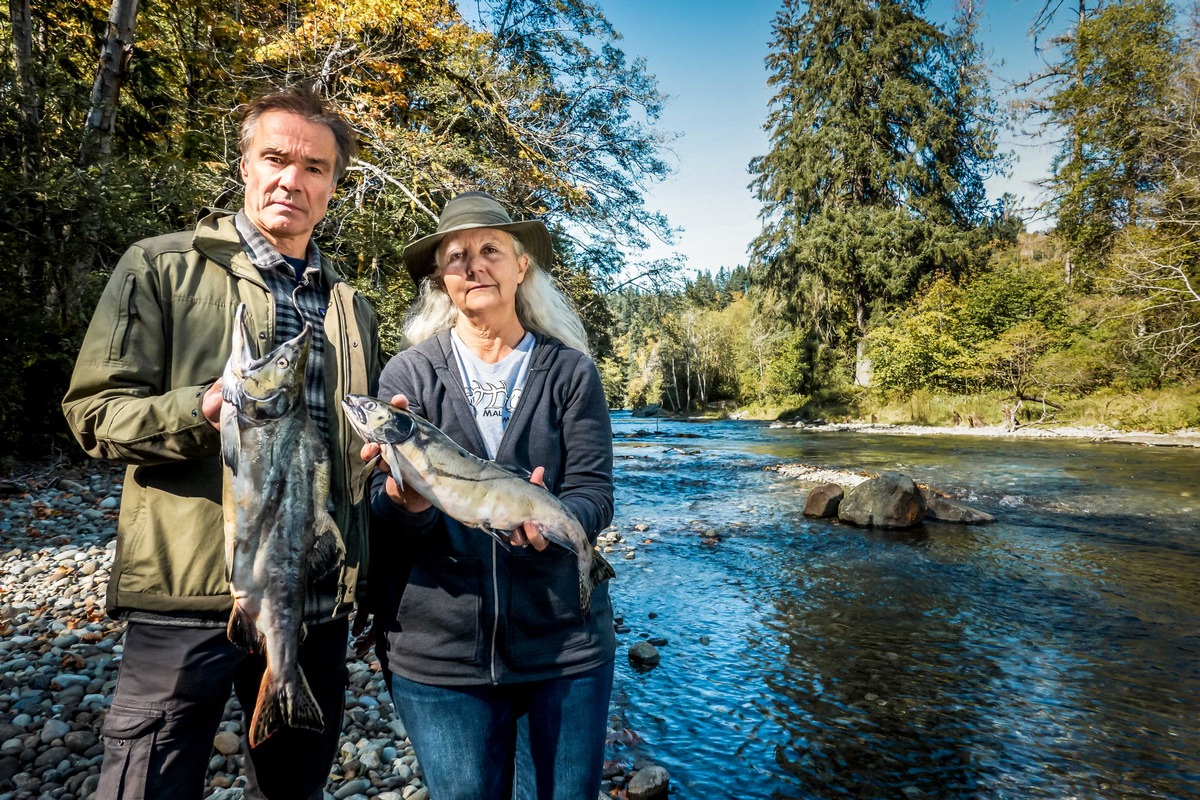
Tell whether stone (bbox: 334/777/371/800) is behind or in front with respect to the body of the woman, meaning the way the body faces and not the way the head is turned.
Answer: behind

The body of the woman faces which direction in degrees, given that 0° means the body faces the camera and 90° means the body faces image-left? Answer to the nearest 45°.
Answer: approximately 0°

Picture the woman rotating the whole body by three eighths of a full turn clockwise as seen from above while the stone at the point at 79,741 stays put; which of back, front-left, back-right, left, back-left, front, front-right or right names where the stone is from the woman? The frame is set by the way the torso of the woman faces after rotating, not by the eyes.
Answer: front

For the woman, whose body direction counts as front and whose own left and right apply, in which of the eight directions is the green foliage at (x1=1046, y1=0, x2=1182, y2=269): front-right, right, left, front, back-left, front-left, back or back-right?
back-left

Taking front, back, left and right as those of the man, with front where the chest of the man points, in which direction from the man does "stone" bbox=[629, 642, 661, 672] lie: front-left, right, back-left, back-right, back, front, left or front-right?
left

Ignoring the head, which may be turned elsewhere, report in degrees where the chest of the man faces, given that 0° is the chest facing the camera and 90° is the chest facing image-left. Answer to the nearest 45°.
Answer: approximately 315°

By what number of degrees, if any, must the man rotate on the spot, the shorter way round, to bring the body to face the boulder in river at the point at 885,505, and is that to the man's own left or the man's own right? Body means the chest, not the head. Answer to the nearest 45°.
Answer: approximately 90° to the man's own left
